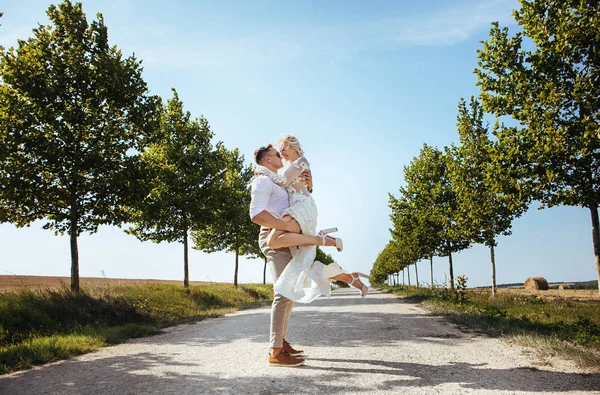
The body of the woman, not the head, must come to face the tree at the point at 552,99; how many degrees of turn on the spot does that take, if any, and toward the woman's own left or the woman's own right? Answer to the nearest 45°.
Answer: approximately 135° to the woman's own right

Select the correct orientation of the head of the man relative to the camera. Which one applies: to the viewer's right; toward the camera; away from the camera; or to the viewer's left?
to the viewer's right

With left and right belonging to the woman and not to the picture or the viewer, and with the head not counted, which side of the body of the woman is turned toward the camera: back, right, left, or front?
left

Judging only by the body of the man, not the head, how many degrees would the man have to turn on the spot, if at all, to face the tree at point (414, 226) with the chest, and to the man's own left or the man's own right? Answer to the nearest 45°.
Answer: approximately 90° to the man's own left

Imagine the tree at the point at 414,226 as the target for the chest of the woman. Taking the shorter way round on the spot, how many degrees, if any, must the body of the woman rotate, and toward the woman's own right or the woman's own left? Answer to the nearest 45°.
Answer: approximately 90° to the woman's own right

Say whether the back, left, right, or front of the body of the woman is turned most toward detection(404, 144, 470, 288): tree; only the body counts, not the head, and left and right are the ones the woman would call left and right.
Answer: right

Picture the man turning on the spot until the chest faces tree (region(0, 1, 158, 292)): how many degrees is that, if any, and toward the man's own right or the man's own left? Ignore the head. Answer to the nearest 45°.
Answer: approximately 135° to the man's own left

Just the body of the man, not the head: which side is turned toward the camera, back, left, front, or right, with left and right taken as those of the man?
right

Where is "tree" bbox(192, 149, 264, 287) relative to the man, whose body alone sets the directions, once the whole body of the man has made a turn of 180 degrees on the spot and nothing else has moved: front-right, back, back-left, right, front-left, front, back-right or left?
right
